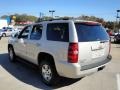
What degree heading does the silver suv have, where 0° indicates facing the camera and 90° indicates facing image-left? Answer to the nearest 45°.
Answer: approximately 135°
